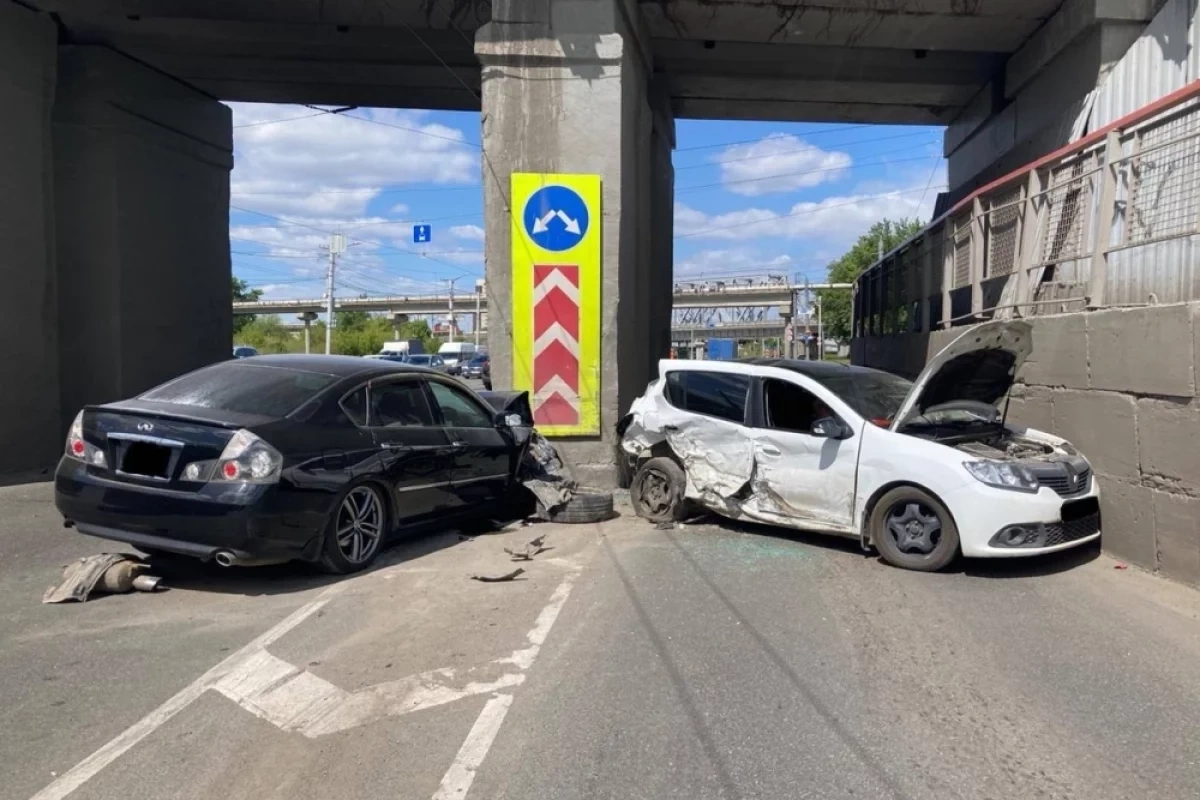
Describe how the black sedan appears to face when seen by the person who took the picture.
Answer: facing away from the viewer and to the right of the viewer

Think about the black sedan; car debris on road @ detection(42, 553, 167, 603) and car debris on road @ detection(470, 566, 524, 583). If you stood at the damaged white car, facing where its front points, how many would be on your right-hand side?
3

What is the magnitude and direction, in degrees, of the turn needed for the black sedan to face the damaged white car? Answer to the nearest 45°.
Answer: approximately 45° to its right

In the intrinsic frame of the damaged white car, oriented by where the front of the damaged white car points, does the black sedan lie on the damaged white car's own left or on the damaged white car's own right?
on the damaged white car's own right

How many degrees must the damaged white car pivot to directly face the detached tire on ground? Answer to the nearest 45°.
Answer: approximately 135° to its right

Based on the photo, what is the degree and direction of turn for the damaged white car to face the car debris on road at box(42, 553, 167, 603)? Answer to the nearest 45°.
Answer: approximately 90° to its right

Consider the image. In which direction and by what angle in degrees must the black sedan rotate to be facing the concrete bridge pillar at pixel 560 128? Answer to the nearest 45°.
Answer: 0° — it already faces it

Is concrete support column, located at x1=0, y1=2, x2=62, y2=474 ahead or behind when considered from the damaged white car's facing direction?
behind
